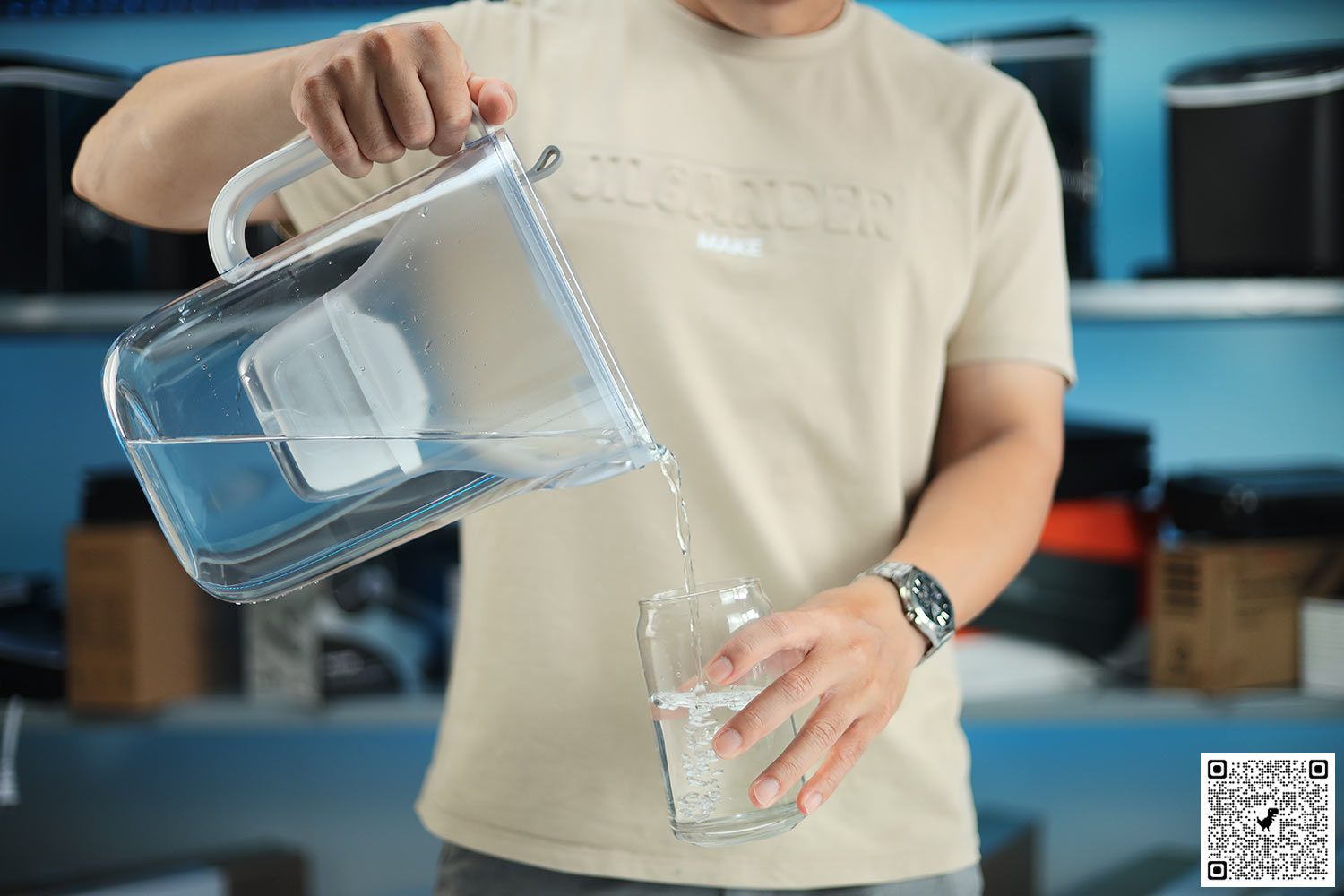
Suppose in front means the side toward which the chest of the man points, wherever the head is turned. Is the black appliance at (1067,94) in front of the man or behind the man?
behind

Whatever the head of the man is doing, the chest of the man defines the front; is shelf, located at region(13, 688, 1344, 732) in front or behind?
behind

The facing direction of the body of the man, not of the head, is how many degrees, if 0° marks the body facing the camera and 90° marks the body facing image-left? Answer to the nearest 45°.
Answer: approximately 0°

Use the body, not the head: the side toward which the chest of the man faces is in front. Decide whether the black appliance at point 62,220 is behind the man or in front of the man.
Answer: behind

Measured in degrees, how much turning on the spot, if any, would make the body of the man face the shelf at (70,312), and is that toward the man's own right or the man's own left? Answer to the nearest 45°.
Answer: approximately 135° to the man's own right

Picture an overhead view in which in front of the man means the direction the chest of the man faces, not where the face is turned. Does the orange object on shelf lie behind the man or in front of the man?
behind
